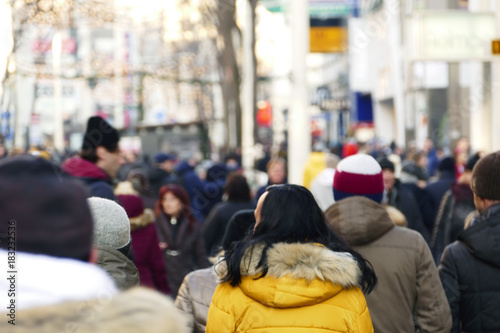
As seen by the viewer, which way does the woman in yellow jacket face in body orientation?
away from the camera

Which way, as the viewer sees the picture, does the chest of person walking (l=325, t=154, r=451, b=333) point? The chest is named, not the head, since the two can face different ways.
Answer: away from the camera

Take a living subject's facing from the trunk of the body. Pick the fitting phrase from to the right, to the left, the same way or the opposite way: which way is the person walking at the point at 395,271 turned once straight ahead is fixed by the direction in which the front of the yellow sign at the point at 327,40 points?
the opposite way

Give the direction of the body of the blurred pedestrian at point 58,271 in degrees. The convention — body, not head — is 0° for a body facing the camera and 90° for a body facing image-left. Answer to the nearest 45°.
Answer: approximately 180°

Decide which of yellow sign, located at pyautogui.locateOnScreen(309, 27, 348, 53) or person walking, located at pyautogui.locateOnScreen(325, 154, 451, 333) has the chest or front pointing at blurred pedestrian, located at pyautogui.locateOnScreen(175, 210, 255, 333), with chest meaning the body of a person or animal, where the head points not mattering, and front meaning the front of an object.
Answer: the yellow sign

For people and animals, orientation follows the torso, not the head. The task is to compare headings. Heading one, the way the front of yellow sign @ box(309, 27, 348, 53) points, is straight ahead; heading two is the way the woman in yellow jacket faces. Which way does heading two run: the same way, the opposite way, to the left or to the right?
the opposite way

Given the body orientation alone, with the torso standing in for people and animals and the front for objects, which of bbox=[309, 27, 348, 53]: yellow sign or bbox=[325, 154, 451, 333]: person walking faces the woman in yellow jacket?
the yellow sign

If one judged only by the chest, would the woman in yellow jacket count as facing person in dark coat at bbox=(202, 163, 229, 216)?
yes

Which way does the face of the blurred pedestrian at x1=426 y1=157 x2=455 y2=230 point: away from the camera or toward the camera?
away from the camera
